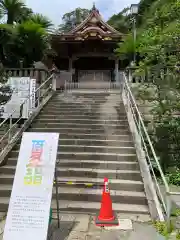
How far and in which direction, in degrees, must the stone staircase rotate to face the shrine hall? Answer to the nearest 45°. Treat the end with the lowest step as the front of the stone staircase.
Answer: approximately 180°

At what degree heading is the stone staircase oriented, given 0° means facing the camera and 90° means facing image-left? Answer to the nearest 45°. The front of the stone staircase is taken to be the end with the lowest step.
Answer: approximately 0°

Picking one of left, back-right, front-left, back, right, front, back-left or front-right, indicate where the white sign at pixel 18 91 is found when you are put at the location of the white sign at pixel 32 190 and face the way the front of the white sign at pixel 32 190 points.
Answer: back

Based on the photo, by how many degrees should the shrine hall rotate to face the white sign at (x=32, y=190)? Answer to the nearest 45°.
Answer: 0° — it already faces it

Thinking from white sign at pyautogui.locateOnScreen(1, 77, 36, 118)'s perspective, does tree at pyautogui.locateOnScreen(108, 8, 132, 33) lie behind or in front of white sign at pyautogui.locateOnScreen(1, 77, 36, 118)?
behind

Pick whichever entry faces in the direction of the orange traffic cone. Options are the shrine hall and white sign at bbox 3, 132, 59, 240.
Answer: the shrine hall

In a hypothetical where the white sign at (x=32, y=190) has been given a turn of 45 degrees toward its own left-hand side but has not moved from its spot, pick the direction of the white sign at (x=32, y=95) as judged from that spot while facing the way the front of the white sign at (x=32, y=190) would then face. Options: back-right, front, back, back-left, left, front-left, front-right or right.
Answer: back-left

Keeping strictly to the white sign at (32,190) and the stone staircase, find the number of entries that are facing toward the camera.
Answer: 2

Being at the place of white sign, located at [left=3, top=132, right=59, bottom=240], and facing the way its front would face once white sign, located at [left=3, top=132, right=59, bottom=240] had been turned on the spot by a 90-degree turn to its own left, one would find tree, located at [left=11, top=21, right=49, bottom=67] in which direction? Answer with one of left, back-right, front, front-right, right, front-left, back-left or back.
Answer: left

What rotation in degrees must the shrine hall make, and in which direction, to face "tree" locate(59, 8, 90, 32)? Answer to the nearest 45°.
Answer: approximately 180°

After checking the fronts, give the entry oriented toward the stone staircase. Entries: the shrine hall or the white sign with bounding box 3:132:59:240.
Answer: the shrine hall

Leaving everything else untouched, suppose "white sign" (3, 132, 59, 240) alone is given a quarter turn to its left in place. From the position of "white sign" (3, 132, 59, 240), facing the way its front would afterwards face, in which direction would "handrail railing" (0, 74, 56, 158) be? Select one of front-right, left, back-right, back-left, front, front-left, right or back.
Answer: left

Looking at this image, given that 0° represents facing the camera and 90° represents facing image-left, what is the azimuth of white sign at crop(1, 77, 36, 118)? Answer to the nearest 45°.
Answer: approximately 0°
